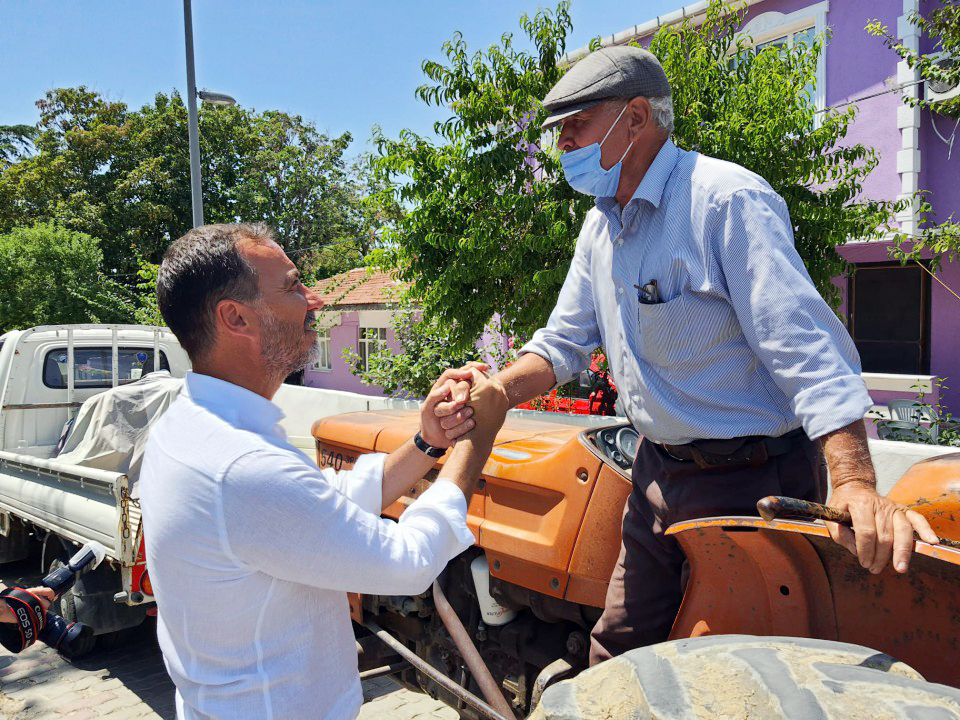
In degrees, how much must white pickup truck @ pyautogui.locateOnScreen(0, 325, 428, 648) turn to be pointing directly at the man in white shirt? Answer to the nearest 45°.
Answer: approximately 135° to its left

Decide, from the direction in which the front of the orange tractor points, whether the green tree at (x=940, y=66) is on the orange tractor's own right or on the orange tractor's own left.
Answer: on the orange tractor's own right

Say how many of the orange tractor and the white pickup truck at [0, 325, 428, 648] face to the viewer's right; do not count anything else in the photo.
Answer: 0

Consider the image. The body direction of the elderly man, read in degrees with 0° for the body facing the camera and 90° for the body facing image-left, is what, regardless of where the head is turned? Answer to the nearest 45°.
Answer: approximately 45°

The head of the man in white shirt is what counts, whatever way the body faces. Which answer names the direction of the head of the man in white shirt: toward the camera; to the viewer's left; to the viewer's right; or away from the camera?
to the viewer's right

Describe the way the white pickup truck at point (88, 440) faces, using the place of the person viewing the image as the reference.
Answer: facing away from the viewer and to the left of the viewer

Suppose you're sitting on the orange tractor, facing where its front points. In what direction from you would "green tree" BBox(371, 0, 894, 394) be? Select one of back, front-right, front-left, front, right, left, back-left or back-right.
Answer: front-right

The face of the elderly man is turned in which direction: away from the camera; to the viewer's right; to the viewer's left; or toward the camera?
to the viewer's left

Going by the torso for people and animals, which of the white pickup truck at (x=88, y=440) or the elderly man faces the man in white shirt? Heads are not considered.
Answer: the elderly man

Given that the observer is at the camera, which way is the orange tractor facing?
facing away from the viewer and to the left of the viewer
